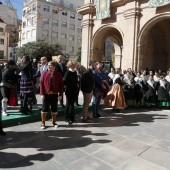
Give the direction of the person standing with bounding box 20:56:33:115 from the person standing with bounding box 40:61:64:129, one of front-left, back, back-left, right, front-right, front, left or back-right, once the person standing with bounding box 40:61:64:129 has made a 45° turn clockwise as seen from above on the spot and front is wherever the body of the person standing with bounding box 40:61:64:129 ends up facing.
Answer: right

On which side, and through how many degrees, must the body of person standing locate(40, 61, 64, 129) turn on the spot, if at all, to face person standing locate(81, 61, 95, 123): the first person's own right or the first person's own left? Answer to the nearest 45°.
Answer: approximately 135° to the first person's own left

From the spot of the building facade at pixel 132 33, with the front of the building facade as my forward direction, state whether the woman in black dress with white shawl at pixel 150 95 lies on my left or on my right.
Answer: on my left

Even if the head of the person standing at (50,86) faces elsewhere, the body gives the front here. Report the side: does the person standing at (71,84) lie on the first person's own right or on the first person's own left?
on the first person's own left

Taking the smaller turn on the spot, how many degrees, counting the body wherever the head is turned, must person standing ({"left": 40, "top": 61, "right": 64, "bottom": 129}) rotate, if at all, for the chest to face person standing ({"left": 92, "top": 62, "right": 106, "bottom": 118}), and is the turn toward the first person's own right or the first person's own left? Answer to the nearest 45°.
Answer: approximately 135° to the first person's own left

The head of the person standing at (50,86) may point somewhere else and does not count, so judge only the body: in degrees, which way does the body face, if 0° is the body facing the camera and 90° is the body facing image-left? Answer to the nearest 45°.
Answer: approximately 0°

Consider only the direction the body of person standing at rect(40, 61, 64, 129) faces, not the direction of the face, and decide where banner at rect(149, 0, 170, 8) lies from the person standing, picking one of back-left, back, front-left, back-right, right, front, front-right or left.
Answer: back-left
